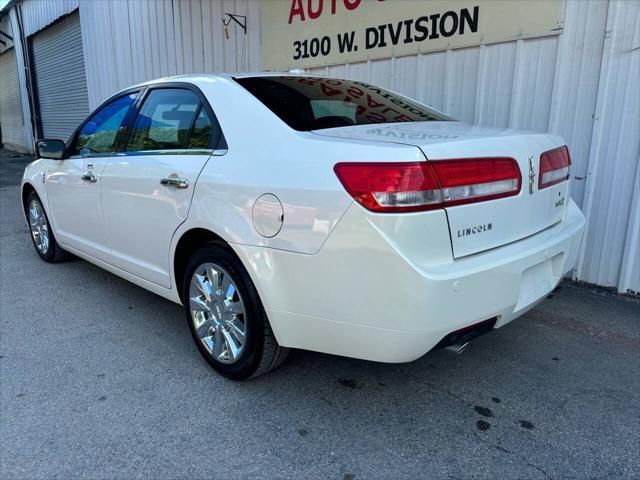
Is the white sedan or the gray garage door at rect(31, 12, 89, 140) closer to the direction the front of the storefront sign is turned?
the white sedan

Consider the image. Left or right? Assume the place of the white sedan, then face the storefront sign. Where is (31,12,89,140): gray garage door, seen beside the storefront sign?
left

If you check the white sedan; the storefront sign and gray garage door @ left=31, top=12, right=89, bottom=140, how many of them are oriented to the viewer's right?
0

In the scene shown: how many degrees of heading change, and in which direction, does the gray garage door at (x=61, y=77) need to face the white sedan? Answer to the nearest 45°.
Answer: approximately 45° to its left

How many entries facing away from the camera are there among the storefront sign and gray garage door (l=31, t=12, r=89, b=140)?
0

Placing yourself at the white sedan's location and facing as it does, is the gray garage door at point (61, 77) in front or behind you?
in front

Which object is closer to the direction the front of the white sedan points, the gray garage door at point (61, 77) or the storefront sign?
the gray garage door

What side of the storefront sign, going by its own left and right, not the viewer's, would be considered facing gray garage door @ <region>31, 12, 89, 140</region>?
right

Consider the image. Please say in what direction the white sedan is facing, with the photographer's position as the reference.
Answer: facing away from the viewer and to the left of the viewer

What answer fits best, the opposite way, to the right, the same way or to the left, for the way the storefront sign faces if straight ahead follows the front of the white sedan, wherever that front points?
to the left

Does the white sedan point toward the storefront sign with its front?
no

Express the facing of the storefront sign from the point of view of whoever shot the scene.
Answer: facing the viewer and to the left of the viewer

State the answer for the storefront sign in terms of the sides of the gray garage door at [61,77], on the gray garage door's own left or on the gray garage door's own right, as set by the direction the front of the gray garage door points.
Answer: on the gray garage door's own left
